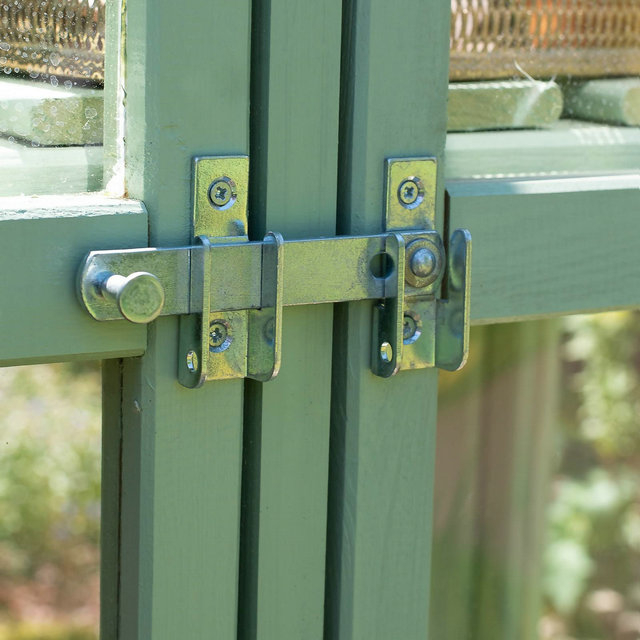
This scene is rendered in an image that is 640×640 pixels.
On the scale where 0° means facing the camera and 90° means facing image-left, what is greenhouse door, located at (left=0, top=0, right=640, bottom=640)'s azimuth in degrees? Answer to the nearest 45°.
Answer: approximately 0°
